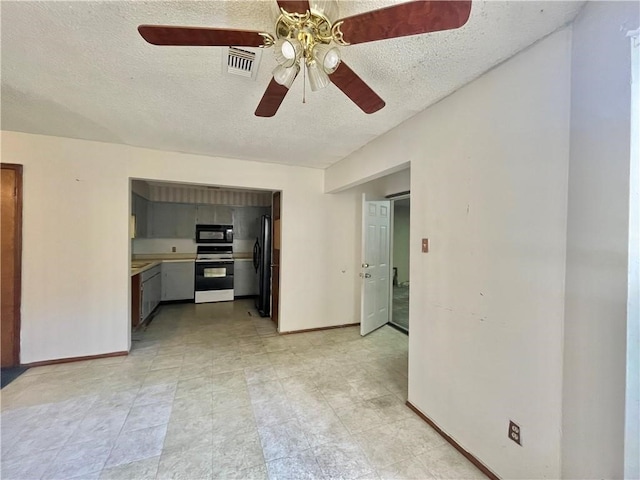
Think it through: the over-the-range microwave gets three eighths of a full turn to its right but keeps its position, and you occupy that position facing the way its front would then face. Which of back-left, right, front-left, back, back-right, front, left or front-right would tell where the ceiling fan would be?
back-left

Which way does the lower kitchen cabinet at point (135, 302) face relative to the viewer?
to the viewer's right

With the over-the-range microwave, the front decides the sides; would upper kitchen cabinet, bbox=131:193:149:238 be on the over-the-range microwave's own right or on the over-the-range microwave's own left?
on the over-the-range microwave's own right

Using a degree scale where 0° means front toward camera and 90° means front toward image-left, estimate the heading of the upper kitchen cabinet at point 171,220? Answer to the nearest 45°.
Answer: approximately 0°

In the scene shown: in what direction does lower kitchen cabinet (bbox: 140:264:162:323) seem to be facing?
to the viewer's right

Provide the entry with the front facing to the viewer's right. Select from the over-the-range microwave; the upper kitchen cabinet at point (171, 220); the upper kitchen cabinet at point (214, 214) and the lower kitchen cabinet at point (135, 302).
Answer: the lower kitchen cabinet

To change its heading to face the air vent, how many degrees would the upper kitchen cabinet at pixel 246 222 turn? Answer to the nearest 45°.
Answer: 0° — it already faces it

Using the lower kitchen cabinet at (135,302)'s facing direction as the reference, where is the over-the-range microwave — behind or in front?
in front

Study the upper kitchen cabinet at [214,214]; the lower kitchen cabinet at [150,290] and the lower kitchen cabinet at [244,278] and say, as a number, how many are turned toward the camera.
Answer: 2

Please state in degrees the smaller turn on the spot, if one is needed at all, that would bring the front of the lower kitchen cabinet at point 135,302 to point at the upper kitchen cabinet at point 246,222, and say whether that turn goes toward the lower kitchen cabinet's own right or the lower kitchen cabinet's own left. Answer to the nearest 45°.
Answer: approximately 45° to the lower kitchen cabinet's own left

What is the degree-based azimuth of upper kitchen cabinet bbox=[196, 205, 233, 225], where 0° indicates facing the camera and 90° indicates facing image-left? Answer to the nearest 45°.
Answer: approximately 0°

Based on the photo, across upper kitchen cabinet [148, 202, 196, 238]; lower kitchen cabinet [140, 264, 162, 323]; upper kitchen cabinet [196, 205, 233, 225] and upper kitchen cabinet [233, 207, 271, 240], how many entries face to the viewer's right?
1

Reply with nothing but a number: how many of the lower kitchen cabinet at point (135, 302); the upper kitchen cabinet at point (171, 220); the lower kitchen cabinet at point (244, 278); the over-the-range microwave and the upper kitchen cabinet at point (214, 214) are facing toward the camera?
4
